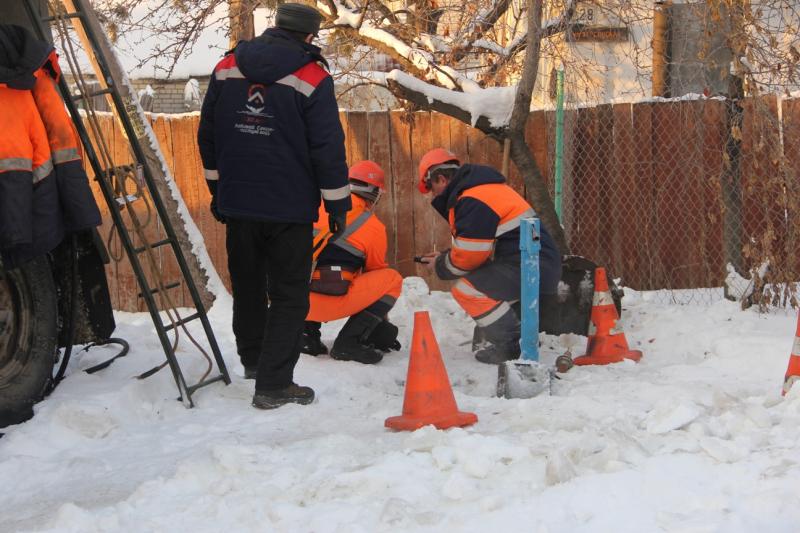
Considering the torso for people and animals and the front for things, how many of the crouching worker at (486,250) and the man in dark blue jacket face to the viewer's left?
1

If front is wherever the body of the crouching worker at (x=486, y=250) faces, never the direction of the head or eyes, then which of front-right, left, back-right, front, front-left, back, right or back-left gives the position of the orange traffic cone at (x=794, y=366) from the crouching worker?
back-left

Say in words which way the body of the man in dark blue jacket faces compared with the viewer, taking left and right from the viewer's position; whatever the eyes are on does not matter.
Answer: facing away from the viewer and to the right of the viewer

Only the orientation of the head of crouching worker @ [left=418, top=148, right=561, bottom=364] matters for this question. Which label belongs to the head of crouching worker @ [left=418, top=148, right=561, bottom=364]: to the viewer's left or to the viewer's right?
to the viewer's left

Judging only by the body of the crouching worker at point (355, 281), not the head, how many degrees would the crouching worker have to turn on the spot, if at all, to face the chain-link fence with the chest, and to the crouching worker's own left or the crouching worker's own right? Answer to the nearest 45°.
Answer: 0° — they already face it

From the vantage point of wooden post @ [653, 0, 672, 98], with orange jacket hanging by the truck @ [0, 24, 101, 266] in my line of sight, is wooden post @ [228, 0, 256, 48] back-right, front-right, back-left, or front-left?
front-right

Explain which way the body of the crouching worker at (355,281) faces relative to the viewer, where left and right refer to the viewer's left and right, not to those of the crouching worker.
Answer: facing away from the viewer and to the right of the viewer

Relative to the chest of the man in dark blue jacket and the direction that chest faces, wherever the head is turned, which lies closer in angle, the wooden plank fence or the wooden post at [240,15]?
the wooden plank fence

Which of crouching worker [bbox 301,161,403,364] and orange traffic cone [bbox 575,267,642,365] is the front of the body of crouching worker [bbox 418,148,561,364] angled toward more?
the crouching worker

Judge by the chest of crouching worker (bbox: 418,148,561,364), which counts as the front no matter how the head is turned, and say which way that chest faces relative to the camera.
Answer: to the viewer's left

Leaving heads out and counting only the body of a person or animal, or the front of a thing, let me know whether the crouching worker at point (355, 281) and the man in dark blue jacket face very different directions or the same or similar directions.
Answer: same or similar directions

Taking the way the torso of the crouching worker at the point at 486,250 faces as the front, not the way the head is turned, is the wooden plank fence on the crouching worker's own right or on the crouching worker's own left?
on the crouching worker's own right

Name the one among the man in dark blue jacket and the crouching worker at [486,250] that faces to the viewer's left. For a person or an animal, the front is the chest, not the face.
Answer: the crouching worker

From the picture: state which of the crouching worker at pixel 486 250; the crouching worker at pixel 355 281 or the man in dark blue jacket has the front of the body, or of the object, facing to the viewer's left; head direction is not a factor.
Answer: the crouching worker at pixel 486 250

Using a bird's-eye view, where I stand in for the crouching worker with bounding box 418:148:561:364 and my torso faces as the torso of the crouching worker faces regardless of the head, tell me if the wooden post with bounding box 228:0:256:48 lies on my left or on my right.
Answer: on my right

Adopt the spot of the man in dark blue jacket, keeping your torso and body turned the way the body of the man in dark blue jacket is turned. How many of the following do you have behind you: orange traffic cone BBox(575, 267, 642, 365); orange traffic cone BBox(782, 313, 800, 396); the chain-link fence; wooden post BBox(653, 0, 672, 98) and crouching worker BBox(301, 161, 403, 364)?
0

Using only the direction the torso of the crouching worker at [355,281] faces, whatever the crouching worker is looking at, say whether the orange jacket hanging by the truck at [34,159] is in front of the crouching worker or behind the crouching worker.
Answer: behind

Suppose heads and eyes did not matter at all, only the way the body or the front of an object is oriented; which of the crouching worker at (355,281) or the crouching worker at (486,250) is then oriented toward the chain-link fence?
the crouching worker at (355,281)

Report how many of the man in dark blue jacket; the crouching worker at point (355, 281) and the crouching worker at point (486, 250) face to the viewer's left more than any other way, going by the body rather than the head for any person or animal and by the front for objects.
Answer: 1

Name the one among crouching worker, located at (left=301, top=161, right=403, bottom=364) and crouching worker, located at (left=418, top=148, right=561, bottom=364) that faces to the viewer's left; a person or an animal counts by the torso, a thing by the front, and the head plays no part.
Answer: crouching worker, located at (left=418, top=148, right=561, bottom=364)
